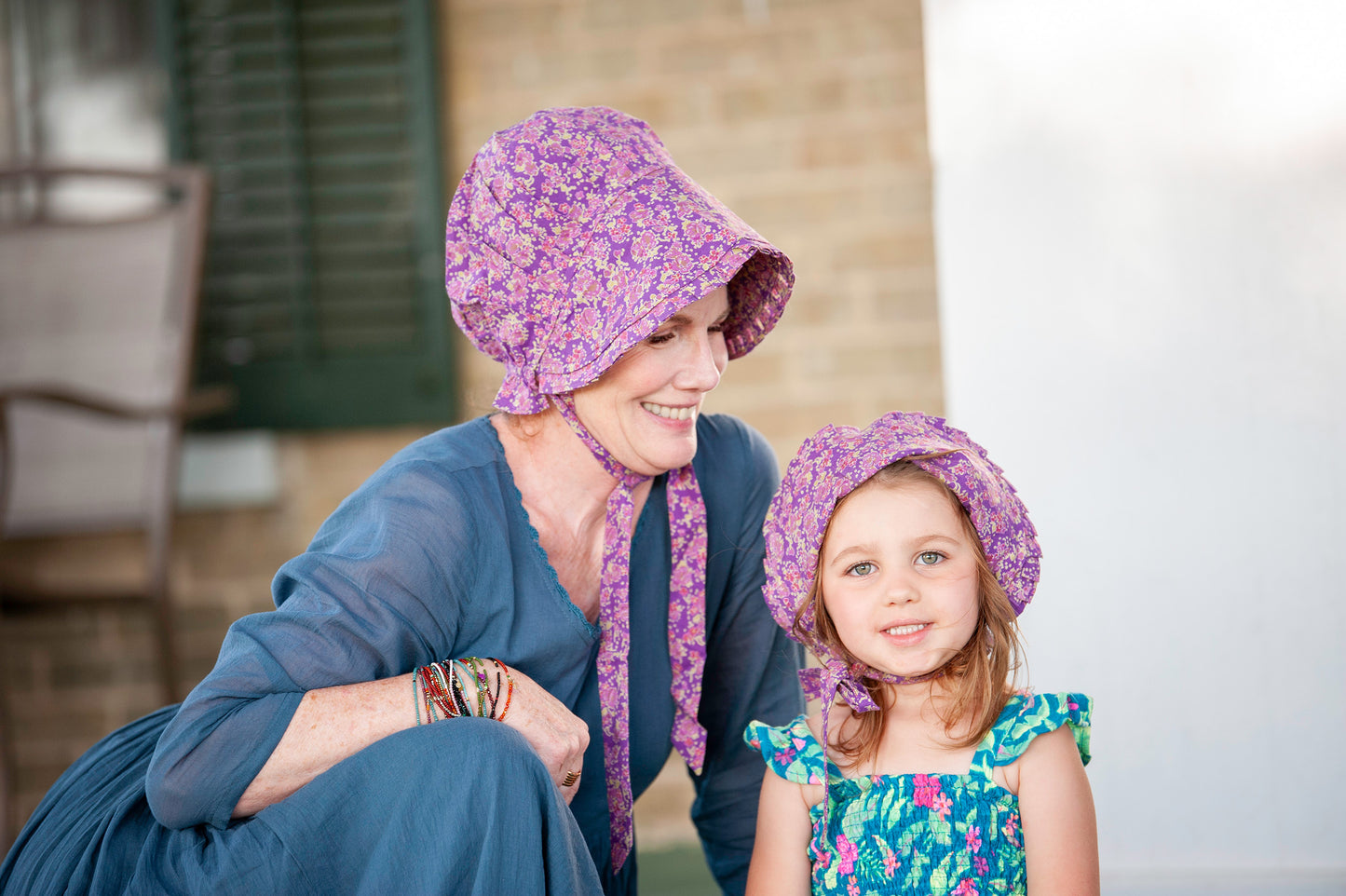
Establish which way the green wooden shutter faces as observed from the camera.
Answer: facing the viewer

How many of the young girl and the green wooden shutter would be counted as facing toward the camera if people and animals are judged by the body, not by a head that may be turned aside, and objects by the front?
2

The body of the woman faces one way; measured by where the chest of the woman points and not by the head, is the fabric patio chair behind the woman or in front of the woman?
behind

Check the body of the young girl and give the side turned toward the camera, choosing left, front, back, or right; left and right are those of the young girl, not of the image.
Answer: front

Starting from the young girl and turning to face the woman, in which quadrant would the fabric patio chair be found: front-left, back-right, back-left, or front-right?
front-right

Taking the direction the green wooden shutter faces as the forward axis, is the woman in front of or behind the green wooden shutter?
in front

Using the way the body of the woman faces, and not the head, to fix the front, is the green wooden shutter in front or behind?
behind

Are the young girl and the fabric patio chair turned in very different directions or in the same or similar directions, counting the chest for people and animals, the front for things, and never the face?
same or similar directions

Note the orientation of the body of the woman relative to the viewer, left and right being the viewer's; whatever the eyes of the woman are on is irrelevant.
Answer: facing the viewer and to the right of the viewer

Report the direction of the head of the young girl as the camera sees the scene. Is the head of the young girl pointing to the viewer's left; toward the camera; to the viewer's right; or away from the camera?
toward the camera
